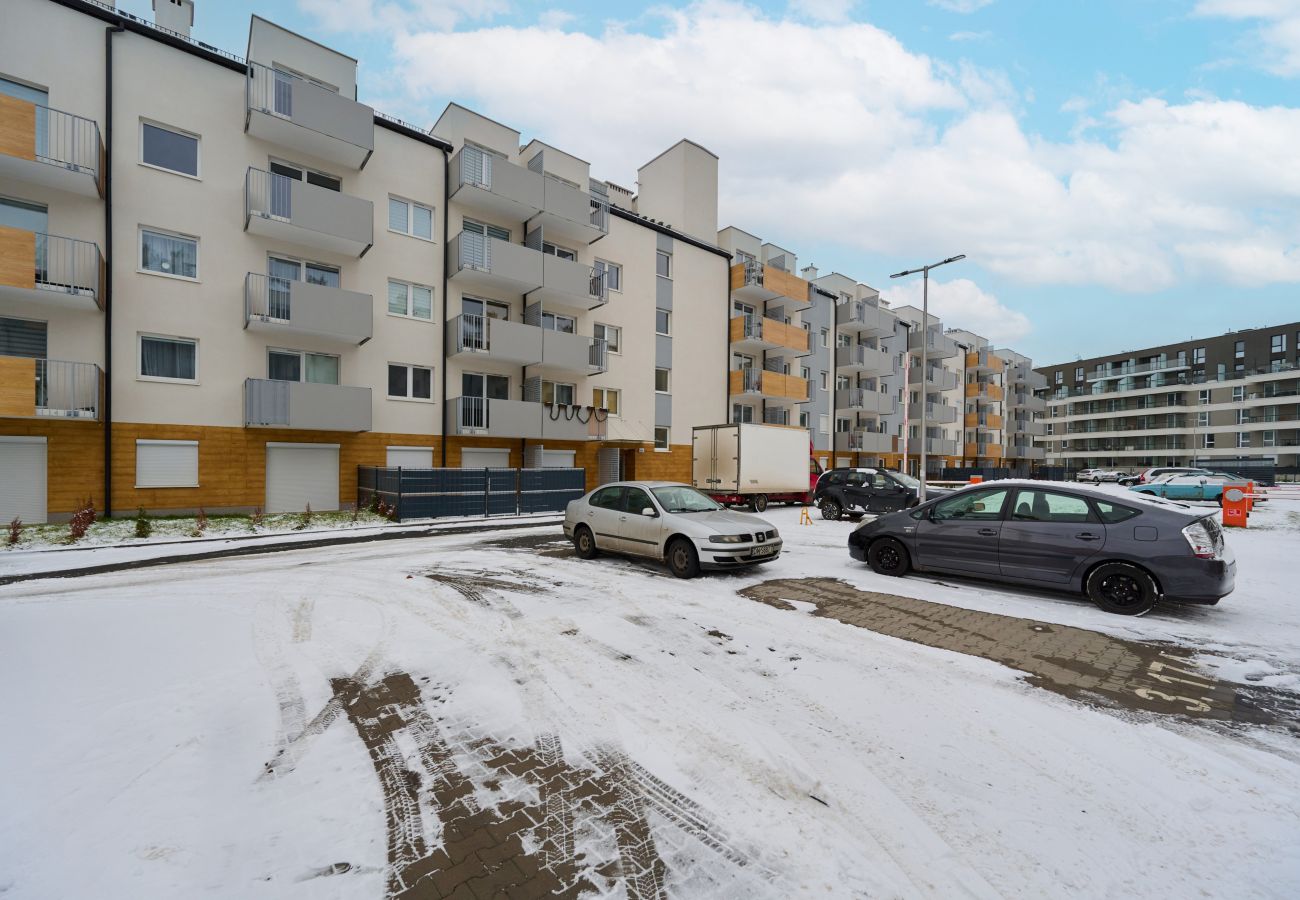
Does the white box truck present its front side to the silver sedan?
no

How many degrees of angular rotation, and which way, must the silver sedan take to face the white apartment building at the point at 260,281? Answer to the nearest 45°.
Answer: approximately 180°

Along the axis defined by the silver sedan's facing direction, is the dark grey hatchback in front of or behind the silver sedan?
in front

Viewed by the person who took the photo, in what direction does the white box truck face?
facing away from the viewer and to the right of the viewer

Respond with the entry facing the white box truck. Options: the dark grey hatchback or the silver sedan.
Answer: the dark grey hatchback

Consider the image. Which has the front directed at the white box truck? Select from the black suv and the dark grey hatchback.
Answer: the dark grey hatchback

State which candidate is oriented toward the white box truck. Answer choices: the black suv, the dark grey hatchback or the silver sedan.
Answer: the dark grey hatchback

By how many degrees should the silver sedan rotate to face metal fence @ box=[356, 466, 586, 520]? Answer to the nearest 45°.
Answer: approximately 180°

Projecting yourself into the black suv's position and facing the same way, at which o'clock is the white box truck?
The white box truck is roughly at 7 o'clock from the black suv.

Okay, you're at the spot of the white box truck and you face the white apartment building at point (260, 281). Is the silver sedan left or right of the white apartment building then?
left

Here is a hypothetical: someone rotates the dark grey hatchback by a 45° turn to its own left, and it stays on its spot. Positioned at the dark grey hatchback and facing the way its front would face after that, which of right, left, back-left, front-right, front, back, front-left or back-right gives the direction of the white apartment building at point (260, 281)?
front

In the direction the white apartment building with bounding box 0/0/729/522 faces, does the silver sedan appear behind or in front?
in front

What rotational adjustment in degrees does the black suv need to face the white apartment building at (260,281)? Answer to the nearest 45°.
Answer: approximately 135° to its right

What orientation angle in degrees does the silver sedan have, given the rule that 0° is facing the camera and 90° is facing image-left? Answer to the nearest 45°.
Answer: approximately 315°

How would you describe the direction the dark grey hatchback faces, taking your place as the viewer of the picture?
facing away from the viewer and to the left of the viewer

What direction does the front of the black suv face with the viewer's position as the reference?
facing to the right of the viewer
